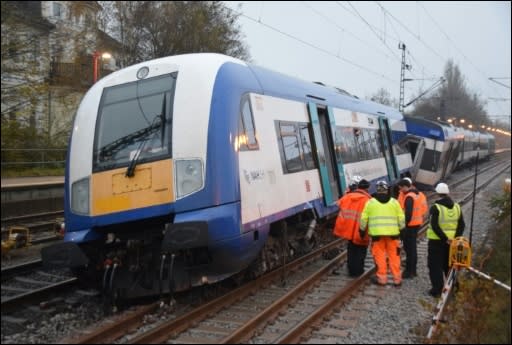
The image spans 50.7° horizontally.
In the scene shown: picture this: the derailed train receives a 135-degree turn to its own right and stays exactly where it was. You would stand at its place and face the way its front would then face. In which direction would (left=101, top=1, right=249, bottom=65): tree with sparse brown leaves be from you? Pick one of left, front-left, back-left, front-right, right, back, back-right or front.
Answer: front

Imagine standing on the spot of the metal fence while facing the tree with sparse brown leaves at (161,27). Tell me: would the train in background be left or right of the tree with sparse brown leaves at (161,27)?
right

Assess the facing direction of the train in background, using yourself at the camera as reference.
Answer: facing the viewer and to the left of the viewer

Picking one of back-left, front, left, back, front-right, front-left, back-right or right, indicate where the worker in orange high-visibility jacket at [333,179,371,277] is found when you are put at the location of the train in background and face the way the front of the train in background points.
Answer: front-left

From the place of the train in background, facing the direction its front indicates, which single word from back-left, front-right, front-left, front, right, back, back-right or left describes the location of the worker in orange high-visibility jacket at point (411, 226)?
front-left

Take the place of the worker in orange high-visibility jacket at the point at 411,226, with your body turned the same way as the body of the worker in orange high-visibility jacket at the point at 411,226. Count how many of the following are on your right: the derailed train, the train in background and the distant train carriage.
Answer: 2

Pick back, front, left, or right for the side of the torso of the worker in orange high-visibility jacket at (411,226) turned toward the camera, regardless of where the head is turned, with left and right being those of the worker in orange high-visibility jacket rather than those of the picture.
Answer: left

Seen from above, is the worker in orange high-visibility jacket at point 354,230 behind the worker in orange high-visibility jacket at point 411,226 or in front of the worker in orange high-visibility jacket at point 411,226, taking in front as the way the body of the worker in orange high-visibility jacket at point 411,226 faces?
in front

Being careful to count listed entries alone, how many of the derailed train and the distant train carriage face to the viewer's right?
0
